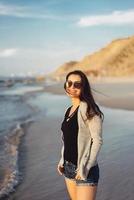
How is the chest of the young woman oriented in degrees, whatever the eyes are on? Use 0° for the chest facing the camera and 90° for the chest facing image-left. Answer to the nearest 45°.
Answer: approximately 45°
